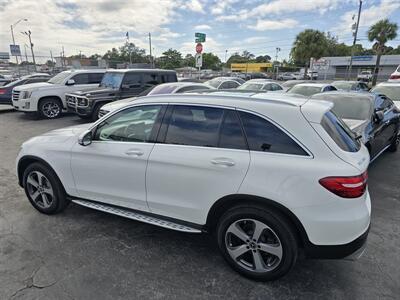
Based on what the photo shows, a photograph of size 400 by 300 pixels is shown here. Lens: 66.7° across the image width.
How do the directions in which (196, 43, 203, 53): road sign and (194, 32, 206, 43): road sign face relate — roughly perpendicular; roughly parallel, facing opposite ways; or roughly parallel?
roughly parallel

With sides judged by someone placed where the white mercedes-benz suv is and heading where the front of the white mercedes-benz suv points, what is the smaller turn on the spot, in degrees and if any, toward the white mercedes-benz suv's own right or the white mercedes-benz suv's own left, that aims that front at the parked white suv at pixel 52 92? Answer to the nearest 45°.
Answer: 0° — it already faces it

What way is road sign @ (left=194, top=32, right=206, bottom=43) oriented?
toward the camera

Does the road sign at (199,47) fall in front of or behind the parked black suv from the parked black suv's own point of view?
behind

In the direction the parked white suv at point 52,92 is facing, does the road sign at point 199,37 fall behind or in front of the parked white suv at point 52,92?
behind

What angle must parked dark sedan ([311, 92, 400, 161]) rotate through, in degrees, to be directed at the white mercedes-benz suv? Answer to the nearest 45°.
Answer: approximately 45° to its left

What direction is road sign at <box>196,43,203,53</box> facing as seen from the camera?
toward the camera

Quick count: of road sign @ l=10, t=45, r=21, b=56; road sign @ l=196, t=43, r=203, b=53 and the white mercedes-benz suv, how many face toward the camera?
2

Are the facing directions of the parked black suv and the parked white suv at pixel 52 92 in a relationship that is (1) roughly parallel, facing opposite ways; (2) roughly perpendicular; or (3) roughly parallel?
roughly parallel

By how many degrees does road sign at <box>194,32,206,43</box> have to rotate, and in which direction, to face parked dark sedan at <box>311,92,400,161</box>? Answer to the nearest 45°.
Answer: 0° — it already faces it

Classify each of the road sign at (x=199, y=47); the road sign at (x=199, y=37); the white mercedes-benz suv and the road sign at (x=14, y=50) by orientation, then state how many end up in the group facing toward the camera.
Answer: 3

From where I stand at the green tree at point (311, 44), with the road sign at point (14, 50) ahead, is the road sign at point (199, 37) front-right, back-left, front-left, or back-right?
front-left

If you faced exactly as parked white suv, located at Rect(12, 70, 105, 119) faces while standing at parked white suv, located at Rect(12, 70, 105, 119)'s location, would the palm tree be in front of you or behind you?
behind

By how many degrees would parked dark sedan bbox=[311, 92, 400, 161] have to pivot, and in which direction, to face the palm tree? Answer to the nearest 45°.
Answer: approximately 135° to its right
